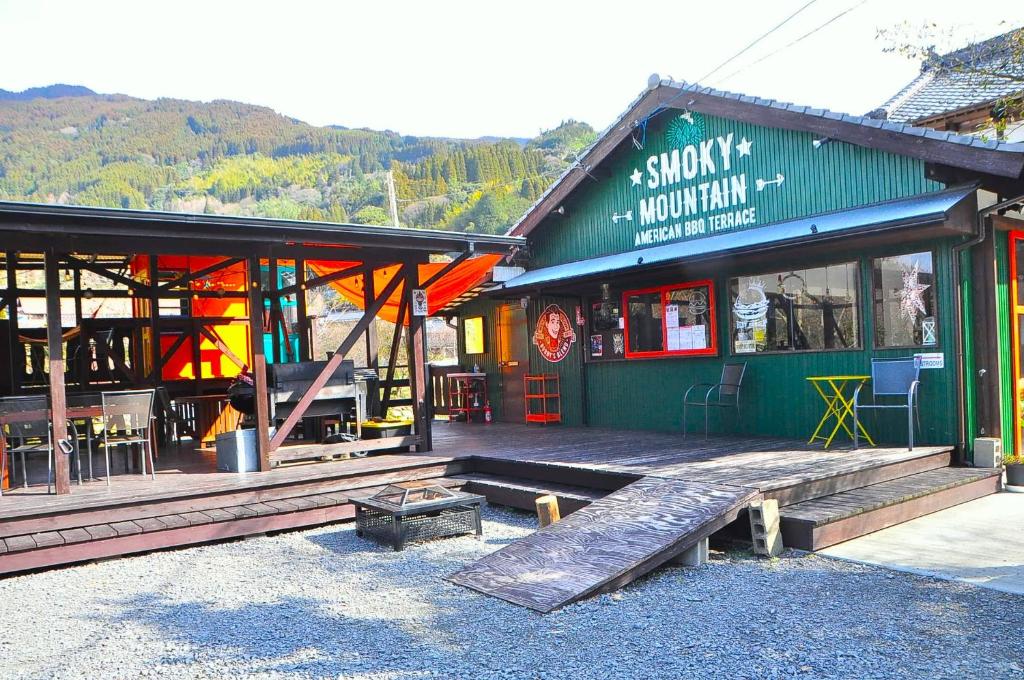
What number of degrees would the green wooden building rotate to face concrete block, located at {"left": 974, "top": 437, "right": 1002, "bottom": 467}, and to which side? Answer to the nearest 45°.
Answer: approximately 90° to its left

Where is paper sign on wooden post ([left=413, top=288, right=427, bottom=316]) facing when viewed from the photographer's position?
facing the viewer

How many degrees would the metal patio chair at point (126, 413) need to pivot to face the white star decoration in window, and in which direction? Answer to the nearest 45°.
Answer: approximately 90° to its right

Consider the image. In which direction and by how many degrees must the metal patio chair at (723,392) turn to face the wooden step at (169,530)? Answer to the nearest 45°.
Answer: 0° — it already faces it

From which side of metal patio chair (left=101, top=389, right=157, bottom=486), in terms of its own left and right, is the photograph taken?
back

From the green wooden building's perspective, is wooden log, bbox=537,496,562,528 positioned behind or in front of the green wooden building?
in front

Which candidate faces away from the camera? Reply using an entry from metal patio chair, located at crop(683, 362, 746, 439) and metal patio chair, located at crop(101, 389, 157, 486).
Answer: metal patio chair, located at crop(101, 389, 157, 486)

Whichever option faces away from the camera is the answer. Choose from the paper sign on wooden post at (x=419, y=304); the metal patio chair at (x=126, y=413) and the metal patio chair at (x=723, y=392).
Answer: the metal patio chair at (x=126, y=413)

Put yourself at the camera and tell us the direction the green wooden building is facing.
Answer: facing the viewer and to the left of the viewer

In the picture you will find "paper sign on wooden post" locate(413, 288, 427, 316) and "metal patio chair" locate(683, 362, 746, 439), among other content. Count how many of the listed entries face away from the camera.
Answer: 0

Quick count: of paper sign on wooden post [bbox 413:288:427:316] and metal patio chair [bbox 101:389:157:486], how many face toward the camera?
1
